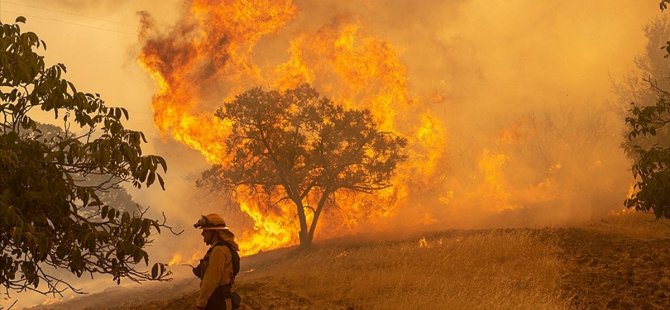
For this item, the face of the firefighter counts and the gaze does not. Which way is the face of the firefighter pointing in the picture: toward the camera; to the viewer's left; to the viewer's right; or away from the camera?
to the viewer's left

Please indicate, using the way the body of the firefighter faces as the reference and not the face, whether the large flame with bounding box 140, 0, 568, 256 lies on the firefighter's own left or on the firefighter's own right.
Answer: on the firefighter's own right

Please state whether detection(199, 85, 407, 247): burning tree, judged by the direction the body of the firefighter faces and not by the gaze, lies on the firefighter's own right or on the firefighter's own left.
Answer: on the firefighter's own right

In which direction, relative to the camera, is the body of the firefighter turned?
to the viewer's left
